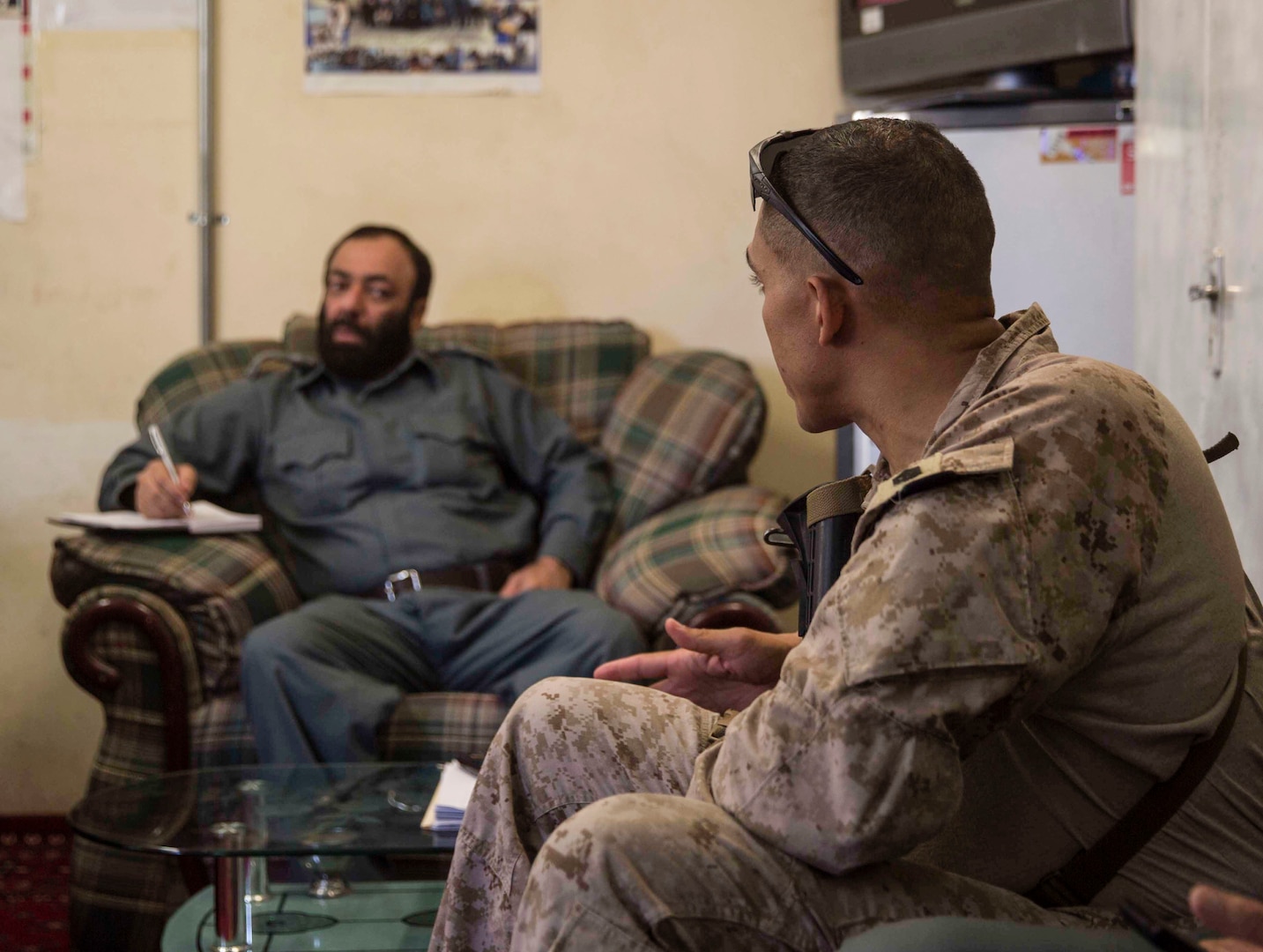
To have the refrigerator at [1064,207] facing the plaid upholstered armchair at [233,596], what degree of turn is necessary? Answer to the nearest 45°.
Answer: approximately 45° to its right

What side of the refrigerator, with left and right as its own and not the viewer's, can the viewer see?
front

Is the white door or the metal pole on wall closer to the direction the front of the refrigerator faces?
the white door

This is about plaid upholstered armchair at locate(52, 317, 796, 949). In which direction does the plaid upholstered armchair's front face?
toward the camera

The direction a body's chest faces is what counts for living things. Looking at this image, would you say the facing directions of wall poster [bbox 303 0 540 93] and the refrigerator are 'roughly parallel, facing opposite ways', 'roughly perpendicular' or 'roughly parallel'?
roughly parallel

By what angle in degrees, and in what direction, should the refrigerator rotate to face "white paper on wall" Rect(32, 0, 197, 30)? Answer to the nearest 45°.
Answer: approximately 90° to its right

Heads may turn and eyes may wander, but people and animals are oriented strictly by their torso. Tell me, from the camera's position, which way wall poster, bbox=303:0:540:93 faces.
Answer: facing the viewer

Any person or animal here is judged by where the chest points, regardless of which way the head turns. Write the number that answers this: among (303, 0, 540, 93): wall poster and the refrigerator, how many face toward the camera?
2

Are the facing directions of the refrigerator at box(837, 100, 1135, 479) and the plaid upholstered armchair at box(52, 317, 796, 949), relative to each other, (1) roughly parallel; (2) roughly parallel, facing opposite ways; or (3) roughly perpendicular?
roughly parallel

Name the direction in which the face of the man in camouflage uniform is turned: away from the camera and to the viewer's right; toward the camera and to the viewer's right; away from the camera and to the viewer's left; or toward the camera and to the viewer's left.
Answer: away from the camera and to the viewer's left
